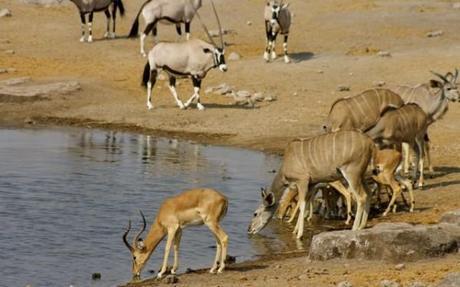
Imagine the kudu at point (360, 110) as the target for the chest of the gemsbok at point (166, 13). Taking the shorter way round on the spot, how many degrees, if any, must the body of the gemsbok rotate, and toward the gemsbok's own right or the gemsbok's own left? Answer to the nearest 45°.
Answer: approximately 90° to the gemsbok's own right

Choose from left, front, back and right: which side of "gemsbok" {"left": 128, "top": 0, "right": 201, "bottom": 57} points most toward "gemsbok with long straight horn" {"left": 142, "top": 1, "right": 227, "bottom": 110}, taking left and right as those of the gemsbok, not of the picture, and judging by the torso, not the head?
right

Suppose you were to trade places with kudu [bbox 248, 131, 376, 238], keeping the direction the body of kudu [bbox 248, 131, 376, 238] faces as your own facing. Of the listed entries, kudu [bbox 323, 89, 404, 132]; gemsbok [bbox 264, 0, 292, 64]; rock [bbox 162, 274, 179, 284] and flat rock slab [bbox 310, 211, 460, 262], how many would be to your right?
2

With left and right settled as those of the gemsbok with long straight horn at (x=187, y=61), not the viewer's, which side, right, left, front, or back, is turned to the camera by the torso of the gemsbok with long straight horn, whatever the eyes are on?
right

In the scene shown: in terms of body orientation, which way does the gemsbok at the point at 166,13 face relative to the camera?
to the viewer's right

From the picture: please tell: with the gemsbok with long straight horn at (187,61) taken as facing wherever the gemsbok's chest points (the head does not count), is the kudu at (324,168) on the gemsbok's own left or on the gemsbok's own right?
on the gemsbok's own right

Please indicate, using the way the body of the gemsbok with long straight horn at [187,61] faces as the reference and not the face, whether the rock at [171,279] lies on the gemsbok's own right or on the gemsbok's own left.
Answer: on the gemsbok's own right

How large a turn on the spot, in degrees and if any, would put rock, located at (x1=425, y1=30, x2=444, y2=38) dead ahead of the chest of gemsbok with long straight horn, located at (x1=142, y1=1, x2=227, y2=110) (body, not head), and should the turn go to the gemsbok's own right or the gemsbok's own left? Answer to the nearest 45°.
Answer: approximately 45° to the gemsbok's own left
